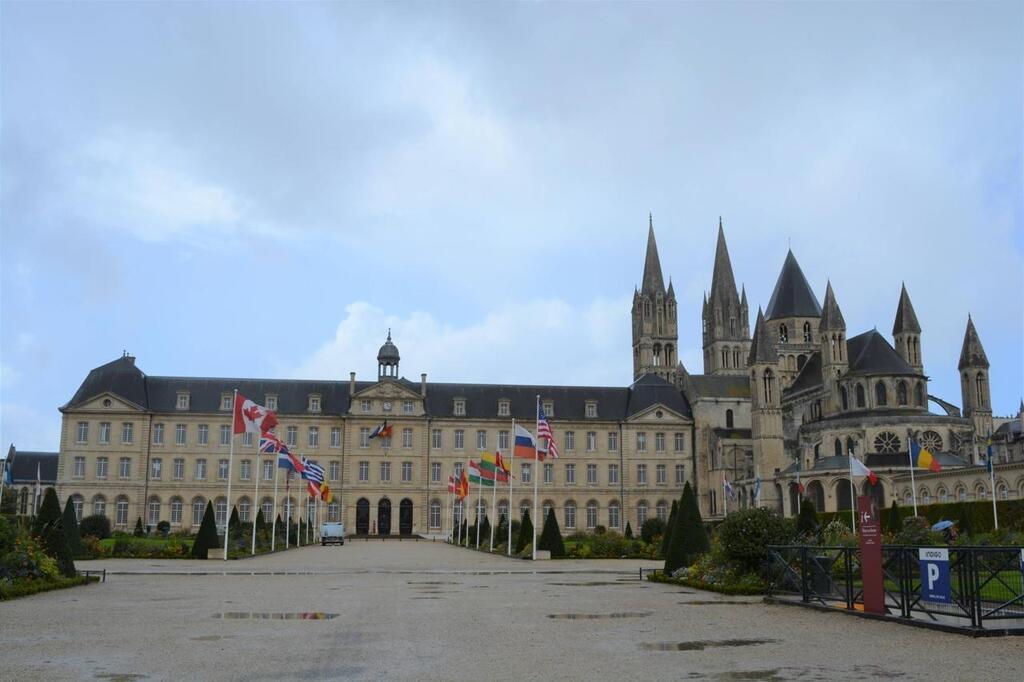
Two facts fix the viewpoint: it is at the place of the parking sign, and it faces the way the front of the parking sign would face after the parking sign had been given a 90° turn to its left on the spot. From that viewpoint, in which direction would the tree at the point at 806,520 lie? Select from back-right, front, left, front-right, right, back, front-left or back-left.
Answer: left

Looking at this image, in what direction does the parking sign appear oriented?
toward the camera

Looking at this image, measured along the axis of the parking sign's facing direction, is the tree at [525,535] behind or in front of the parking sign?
behind

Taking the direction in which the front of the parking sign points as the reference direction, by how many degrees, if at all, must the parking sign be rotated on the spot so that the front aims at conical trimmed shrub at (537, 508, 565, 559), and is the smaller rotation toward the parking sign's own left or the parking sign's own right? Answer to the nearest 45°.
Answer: approximately 135° to the parking sign's own right

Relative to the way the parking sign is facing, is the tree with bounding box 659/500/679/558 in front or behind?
behind

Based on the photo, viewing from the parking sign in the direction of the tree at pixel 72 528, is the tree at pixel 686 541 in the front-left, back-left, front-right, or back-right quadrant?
front-right

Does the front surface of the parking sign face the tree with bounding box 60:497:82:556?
no

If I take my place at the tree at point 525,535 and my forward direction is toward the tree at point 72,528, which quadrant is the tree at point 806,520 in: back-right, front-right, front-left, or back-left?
back-left
